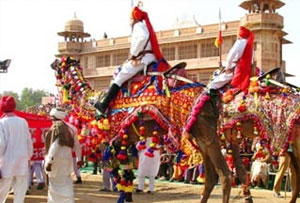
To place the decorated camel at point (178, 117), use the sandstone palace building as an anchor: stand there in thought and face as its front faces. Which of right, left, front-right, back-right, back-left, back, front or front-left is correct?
front-left

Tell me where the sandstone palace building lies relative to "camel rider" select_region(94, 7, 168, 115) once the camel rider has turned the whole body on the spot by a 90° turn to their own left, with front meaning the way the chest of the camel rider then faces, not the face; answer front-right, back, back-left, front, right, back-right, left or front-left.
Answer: back

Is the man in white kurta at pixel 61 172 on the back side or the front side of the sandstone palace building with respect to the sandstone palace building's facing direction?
on the front side

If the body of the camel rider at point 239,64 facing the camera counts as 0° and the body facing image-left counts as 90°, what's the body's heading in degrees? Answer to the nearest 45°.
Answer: approximately 90°

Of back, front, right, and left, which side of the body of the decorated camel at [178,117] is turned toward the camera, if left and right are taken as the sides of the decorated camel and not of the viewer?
left

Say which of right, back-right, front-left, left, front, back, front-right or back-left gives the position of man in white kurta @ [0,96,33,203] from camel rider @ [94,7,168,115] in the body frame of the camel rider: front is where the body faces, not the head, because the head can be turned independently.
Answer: front

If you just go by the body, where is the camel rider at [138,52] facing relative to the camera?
to the viewer's left
